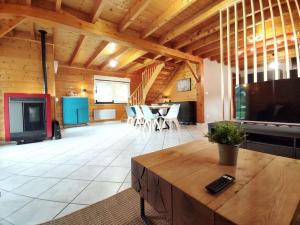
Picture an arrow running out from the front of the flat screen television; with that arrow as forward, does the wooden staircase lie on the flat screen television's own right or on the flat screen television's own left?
on the flat screen television's own right

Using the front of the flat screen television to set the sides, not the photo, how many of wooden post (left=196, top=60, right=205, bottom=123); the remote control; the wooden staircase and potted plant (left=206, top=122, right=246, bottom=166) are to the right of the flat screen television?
2

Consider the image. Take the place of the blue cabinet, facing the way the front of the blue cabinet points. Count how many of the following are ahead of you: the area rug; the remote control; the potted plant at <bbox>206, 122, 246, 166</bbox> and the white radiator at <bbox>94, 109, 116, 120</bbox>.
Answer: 3

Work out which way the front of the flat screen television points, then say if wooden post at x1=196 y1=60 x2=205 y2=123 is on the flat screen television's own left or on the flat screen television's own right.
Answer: on the flat screen television's own right

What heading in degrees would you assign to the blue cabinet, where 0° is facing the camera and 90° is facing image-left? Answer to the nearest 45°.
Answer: approximately 0°

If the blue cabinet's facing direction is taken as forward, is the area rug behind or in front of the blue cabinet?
in front

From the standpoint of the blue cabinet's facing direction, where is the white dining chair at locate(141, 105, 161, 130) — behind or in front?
in front

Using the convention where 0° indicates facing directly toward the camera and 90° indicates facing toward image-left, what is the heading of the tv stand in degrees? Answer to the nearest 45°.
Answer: approximately 45°

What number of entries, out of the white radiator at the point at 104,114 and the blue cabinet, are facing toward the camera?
2

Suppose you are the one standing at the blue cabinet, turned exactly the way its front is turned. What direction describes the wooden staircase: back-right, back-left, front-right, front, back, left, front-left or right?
left

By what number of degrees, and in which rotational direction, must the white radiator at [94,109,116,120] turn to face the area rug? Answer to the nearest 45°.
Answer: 0° — it already faces it

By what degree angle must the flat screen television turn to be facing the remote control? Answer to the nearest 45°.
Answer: approximately 45° to its left
